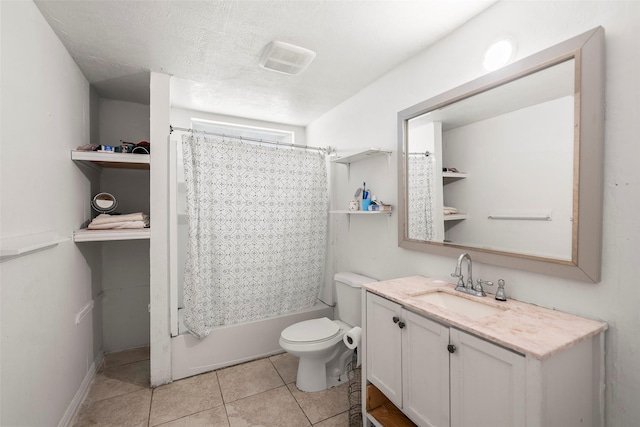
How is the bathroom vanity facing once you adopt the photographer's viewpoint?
facing the viewer and to the left of the viewer

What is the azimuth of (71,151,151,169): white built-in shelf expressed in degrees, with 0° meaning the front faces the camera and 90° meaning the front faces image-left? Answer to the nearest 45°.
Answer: approximately 0°

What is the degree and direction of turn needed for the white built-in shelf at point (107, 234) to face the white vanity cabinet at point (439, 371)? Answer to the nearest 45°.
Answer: approximately 45° to its left

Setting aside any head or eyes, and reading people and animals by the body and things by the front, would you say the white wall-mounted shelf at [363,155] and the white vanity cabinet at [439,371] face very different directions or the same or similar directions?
same or similar directions

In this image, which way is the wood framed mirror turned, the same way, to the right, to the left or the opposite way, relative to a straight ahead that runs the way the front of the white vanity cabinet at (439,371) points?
the same way

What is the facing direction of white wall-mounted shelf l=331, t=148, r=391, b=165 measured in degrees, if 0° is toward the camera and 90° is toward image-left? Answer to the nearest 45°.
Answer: approximately 45°

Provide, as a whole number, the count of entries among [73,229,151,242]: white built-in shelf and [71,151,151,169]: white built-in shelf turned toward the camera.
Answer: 2

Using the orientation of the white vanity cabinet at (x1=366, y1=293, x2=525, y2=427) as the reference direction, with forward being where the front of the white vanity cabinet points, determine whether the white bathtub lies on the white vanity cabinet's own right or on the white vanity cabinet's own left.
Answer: on the white vanity cabinet's own right

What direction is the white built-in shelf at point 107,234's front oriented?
toward the camera

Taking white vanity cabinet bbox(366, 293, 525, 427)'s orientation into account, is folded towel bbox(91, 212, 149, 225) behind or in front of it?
in front

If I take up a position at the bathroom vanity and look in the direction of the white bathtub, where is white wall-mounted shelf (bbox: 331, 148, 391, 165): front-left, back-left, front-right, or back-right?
front-right

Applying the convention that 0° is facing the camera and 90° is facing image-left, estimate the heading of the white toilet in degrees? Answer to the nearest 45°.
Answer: approximately 45°

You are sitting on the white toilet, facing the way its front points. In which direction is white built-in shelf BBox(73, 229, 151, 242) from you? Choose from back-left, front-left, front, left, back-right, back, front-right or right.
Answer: front-right
